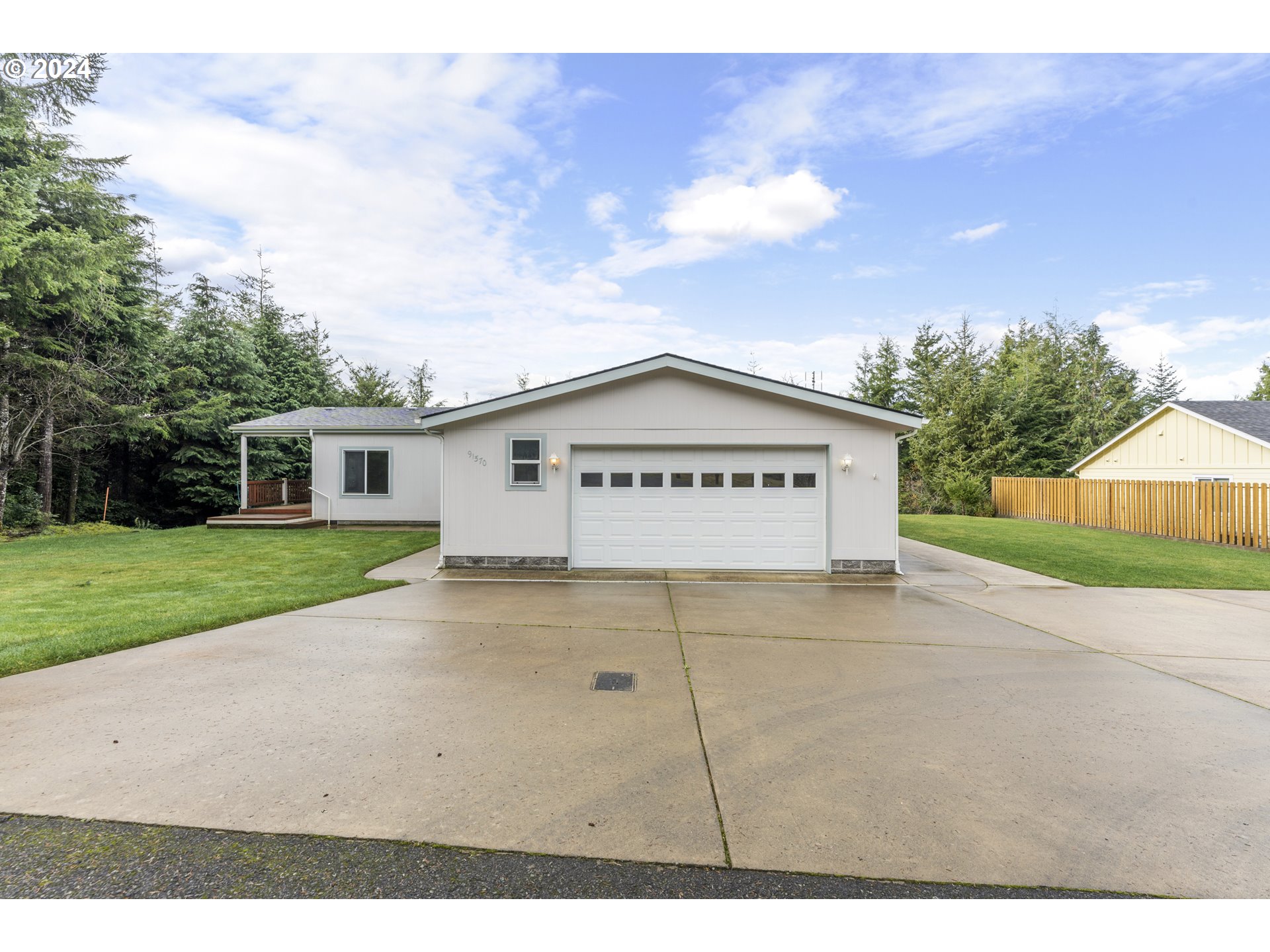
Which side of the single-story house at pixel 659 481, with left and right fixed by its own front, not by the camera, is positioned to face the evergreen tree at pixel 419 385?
back

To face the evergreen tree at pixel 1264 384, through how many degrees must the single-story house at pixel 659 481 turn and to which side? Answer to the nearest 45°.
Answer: approximately 135° to its left

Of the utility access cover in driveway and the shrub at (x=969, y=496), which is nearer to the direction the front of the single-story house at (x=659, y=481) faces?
the utility access cover in driveway

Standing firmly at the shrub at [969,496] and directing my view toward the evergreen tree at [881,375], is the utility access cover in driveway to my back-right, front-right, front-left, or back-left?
back-left

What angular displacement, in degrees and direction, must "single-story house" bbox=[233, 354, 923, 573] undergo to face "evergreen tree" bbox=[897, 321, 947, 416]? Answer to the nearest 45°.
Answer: approximately 135° to its left

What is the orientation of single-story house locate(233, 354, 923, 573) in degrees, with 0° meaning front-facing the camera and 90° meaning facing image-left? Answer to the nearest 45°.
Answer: approximately 0°

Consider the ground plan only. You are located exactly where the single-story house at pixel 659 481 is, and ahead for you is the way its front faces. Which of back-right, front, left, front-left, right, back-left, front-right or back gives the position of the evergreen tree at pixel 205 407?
back-right

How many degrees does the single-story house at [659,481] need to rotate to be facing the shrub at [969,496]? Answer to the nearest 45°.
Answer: approximately 135° to its left

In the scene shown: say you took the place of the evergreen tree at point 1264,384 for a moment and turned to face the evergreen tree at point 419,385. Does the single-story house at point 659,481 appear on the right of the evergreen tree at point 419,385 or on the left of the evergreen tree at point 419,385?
left
